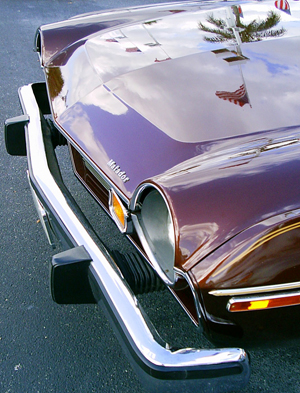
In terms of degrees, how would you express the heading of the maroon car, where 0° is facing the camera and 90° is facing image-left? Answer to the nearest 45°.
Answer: approximately 45°
